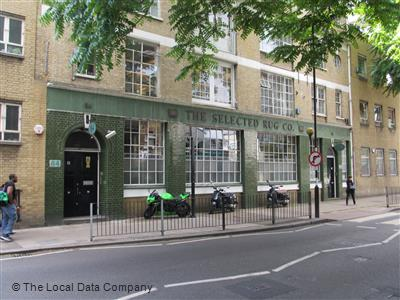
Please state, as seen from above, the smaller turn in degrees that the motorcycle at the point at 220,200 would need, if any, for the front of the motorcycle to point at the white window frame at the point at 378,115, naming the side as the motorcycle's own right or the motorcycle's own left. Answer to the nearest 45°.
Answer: approximately 180°

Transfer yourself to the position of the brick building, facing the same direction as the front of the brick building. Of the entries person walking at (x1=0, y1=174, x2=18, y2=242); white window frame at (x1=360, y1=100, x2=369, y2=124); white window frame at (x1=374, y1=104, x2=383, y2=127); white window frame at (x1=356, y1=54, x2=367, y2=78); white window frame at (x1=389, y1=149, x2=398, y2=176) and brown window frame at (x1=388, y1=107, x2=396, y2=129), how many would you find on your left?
5

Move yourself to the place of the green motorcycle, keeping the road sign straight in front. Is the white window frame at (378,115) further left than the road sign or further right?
left

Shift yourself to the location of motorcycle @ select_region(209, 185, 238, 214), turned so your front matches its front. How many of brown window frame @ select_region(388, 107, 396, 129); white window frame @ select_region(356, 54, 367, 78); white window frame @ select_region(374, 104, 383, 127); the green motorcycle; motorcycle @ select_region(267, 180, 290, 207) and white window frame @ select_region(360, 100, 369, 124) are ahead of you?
1

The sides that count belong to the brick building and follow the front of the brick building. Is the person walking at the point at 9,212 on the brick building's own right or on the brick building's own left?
on the brick building's own right

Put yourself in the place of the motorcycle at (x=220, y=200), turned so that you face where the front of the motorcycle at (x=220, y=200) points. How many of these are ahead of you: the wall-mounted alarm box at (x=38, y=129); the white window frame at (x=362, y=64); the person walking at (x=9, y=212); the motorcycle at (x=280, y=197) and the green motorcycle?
3

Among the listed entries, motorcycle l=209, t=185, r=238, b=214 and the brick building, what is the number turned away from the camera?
0

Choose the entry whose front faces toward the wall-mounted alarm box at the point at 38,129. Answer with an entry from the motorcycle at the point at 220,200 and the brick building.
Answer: the motorcycle

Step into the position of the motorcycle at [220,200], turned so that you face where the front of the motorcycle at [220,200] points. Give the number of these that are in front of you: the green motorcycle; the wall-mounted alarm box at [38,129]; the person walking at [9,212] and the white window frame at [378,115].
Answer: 3

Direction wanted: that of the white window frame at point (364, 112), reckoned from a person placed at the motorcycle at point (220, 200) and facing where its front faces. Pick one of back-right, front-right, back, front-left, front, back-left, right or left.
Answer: back

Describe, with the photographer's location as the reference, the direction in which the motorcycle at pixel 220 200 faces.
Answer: facing the viewer and to the left of the viewer

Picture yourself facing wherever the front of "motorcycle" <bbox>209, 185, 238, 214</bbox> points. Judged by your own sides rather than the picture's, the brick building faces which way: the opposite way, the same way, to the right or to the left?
to the left
